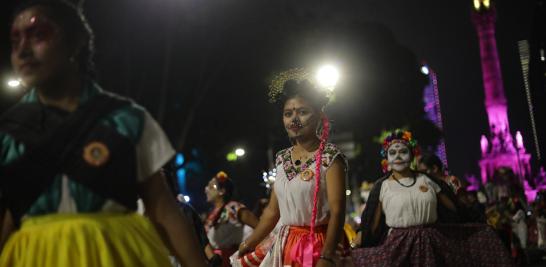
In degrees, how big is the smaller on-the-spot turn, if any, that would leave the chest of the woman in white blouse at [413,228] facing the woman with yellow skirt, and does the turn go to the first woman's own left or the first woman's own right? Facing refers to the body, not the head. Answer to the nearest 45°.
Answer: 0° — they already face them
